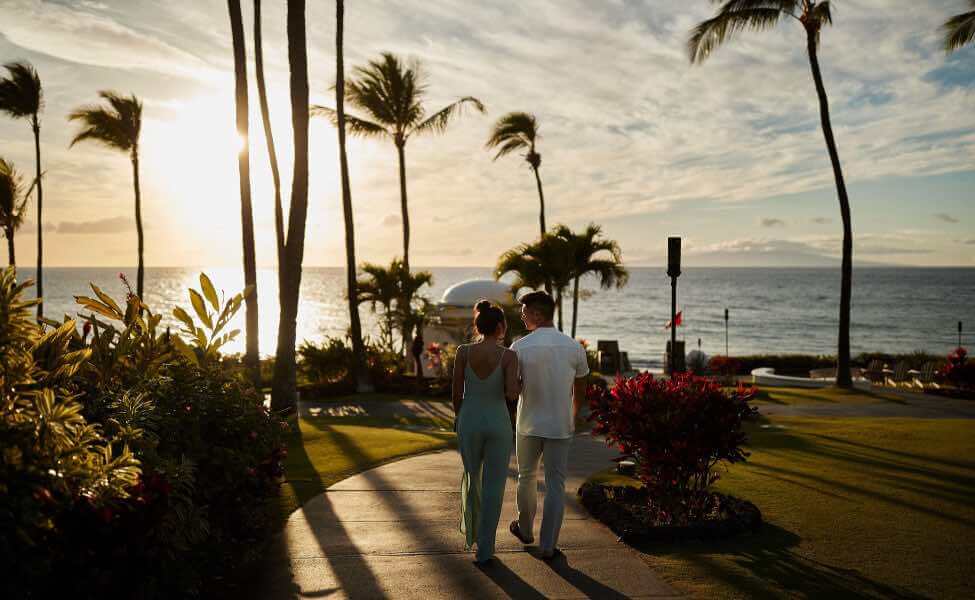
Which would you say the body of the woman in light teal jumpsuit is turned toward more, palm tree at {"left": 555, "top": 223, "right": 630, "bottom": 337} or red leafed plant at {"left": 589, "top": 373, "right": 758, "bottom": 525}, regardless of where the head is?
the palm tree

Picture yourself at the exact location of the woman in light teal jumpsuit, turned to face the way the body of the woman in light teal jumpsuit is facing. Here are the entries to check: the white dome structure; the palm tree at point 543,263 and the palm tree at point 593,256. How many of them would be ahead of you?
3

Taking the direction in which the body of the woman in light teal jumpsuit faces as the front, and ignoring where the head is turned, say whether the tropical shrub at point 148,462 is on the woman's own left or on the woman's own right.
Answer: on the woman's own left

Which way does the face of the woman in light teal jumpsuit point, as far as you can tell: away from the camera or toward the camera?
away from the camera

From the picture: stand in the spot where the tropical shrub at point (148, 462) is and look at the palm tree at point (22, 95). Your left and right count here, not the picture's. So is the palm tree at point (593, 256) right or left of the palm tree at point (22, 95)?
right

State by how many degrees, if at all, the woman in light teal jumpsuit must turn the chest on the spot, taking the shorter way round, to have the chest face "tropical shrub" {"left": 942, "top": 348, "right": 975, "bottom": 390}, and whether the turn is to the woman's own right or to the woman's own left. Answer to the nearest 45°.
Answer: approximately 45° to the woman's own right

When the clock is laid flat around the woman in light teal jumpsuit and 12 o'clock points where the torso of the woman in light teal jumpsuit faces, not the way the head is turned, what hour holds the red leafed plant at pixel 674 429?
The red leafed plant is roughly at 2 o'clock from the woman in light teal jumpsuit.

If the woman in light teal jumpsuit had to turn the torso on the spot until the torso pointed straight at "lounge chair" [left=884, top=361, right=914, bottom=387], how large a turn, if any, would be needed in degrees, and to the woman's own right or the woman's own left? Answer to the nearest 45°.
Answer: approximately 45° to the woman's own right

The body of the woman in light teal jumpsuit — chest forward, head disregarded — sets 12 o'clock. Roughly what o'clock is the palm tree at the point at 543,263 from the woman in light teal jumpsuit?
The palm tree is roughly at 12 o'clock from the woman in light teal jumpsuit.

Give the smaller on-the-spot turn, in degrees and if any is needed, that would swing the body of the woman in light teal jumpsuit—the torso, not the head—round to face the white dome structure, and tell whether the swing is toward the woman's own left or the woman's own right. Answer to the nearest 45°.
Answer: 0° — they already face it

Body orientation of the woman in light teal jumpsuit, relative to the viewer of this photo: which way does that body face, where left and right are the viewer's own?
facing away from the viewer
